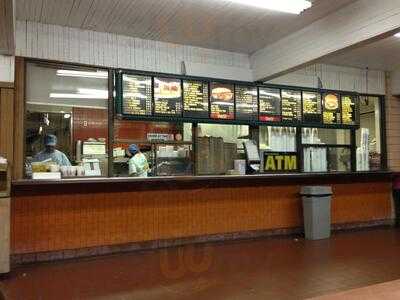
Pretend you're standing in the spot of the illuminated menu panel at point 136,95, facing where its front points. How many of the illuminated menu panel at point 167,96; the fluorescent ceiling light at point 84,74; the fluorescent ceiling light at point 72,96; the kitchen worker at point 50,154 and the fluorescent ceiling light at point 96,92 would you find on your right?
4

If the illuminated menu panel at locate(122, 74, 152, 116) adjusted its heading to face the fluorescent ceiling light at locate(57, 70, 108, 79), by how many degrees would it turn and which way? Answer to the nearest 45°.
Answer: approximately 90° to its right

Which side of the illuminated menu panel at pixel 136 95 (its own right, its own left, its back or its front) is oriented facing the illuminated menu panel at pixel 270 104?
left

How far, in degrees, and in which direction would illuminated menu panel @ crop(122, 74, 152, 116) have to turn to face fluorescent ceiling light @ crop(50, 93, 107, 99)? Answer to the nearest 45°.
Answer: approximately 90° to its right

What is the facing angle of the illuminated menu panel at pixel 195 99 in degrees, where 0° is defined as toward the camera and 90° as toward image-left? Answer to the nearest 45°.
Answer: approximately 0°

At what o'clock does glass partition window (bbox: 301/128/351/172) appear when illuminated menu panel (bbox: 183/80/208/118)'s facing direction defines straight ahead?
The glass partition window is roughly at 8 o'clock from the illuminated menu panel.

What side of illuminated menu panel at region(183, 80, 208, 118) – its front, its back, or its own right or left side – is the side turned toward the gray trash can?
left

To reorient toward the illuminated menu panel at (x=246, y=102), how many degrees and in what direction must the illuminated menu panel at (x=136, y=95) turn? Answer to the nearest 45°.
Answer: approximately 90° to its left

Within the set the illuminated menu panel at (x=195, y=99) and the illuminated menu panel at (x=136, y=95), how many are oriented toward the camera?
2

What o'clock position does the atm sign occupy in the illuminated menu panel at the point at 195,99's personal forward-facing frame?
The atm sign is roughly at 8 o'clock from the illuminated menu panel.

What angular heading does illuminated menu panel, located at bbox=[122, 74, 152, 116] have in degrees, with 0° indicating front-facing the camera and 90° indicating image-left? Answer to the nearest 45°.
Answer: approximately 0°
